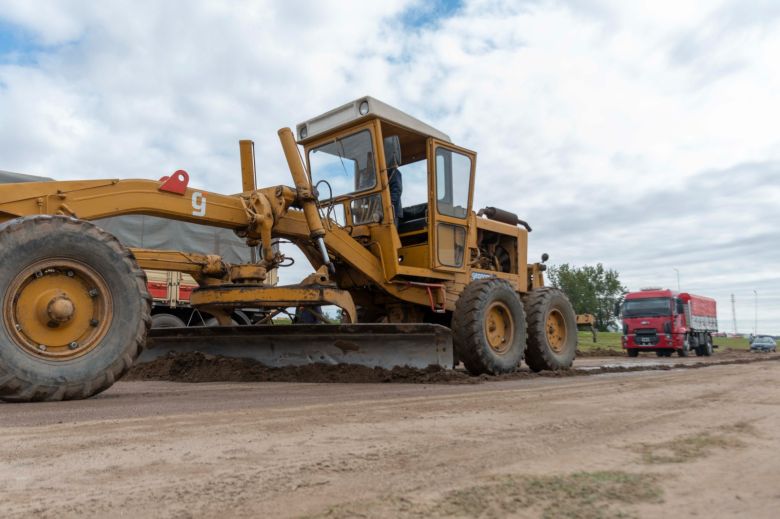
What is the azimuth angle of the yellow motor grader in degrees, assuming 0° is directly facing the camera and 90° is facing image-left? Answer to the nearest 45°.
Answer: approximately 45°

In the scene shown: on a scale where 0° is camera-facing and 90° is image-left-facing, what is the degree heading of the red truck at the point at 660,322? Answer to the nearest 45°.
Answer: approximately 45°

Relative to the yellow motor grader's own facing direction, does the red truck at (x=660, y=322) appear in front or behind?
behind

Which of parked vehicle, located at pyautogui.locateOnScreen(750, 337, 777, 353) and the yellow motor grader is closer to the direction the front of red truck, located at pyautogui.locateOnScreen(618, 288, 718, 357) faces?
the yellow motor grader

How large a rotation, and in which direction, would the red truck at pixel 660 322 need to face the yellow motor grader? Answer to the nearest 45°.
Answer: approximately 45° to its left

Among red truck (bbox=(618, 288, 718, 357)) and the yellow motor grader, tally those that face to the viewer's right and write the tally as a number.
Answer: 0

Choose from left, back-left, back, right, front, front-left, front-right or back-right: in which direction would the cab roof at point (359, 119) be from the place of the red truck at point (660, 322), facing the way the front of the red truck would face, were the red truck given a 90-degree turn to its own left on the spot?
front-right

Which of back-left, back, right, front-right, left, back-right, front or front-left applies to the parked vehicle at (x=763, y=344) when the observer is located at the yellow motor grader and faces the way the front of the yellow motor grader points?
back
